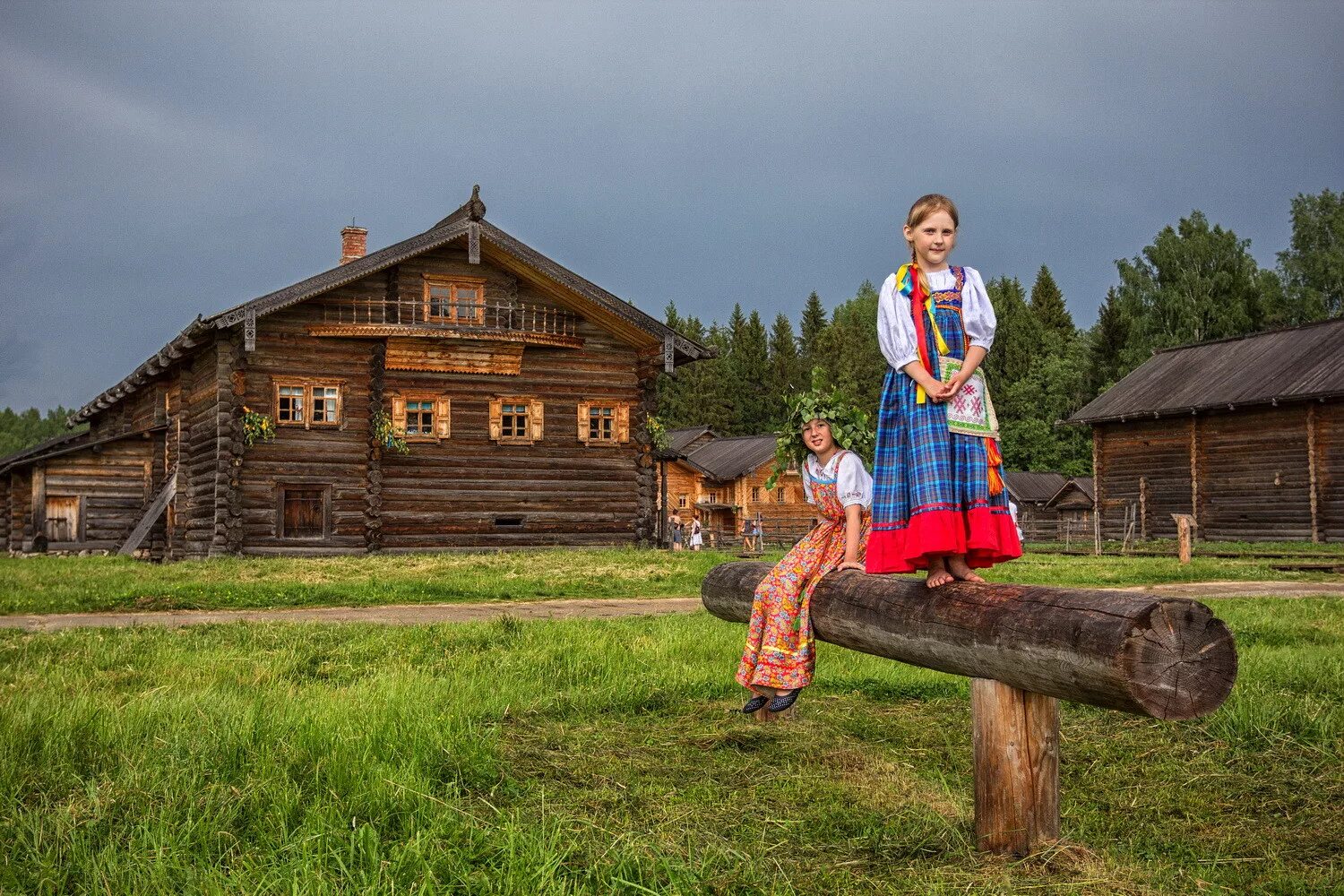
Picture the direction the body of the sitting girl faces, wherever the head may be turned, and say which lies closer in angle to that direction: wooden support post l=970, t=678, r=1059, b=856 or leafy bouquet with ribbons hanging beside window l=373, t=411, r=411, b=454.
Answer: the wooden support post

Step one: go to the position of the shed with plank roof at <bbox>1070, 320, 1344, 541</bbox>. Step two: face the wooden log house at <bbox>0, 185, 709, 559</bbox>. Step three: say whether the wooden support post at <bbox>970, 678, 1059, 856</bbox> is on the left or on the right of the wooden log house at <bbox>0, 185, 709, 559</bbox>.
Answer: left

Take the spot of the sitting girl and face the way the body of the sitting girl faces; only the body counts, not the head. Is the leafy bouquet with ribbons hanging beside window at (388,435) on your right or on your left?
on your right

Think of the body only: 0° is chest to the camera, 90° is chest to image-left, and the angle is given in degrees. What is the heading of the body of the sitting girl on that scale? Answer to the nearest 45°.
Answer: approximately 45°

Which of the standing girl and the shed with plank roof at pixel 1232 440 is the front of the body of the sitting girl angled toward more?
the standing girl

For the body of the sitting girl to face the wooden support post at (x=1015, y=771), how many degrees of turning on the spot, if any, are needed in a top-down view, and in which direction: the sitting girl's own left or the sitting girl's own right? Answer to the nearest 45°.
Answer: approximately 90° to the sitting girl's own left

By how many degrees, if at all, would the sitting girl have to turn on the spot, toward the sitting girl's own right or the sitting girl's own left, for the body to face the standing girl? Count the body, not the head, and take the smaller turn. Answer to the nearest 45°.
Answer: approximately 90° to the sitting girl's own left

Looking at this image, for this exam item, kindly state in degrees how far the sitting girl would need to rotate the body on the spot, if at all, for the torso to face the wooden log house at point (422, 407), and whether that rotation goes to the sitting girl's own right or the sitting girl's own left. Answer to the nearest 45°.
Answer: approximately 90° to the sitting girl's own right
